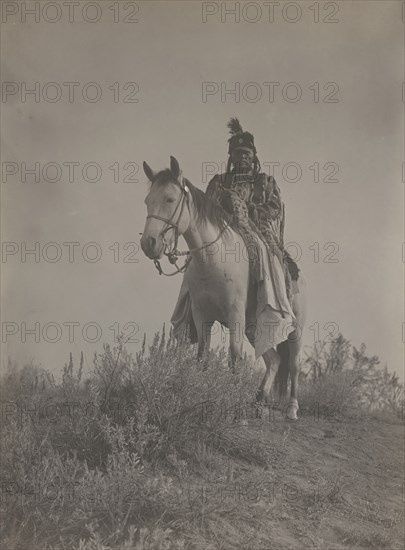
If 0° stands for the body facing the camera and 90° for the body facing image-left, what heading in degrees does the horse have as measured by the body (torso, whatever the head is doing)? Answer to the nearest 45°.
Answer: approximately 45°
